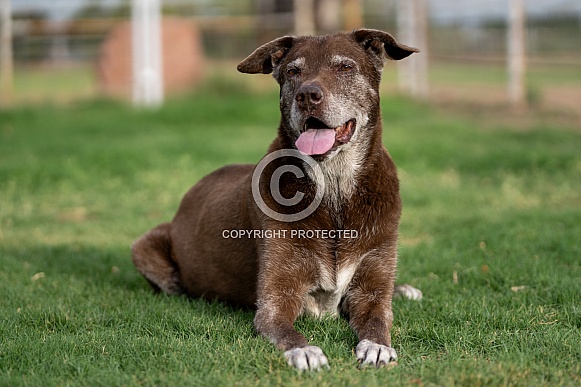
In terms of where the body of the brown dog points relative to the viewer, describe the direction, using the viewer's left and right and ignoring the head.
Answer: facing the viewer and to the right of the viewer
